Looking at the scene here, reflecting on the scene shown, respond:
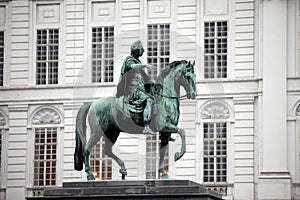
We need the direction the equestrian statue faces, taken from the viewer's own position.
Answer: facing to the right of the viewer
